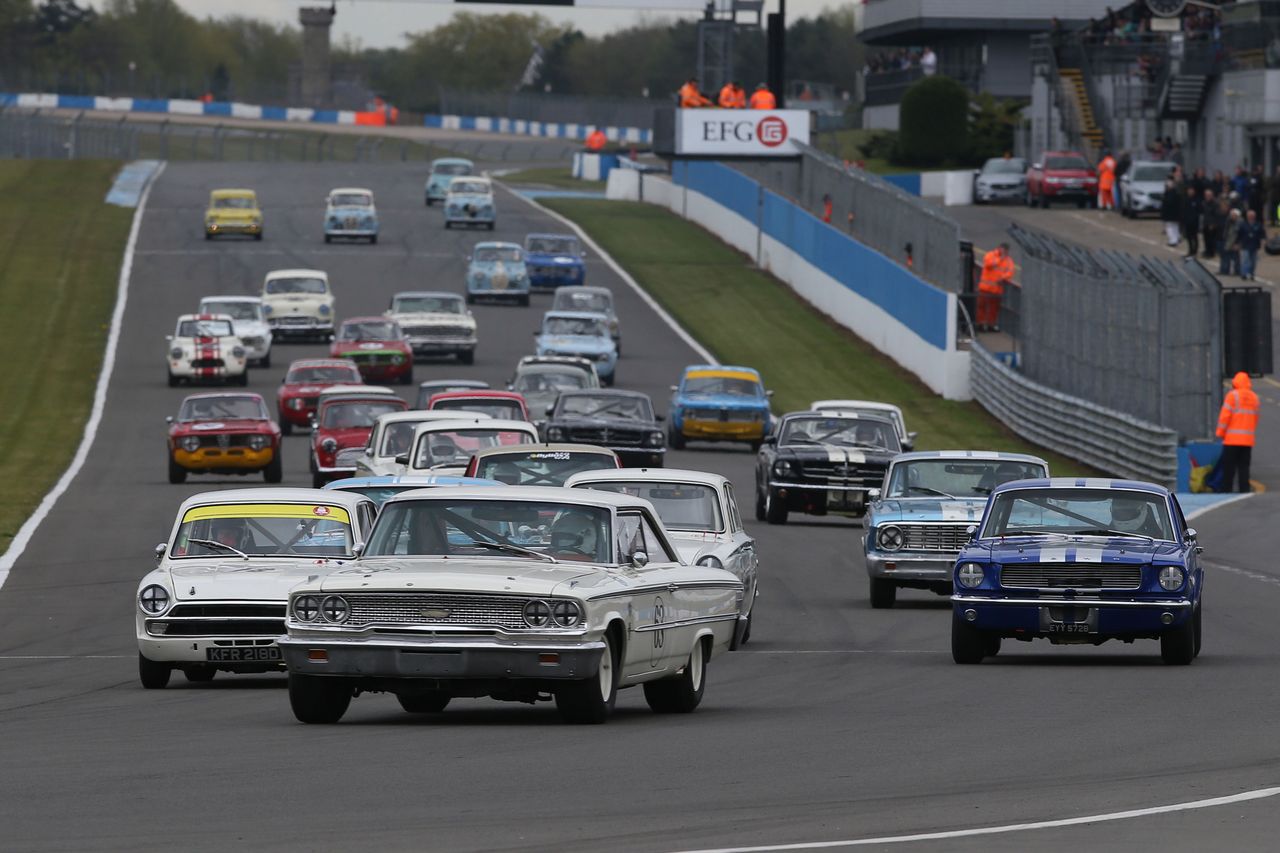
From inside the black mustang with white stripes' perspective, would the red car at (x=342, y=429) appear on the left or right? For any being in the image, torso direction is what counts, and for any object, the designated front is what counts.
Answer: on its right

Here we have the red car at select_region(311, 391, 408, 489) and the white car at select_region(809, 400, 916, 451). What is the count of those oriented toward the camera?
2

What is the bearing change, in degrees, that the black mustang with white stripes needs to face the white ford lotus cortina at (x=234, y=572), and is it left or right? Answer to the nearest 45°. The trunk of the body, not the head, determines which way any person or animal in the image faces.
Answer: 0° — it already faces it

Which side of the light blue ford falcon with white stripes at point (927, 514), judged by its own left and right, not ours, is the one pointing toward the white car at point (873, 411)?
back

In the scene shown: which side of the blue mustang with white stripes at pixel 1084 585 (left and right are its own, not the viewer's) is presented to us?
front

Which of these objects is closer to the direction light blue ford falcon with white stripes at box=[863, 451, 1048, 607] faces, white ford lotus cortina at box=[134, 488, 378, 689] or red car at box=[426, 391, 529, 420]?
the white ford lotus cortina

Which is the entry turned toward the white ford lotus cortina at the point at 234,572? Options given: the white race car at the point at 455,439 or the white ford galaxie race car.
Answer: the white race car

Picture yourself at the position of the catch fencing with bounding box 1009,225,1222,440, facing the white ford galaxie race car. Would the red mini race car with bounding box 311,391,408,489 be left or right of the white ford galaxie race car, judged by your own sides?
right

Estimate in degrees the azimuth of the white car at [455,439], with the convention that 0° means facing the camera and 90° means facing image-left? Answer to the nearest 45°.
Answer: approximately 0°

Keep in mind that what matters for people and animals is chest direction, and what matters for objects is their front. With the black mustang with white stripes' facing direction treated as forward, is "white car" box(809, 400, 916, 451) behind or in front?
behind

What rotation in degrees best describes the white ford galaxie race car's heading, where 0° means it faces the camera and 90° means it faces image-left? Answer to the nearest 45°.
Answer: approximately 45°

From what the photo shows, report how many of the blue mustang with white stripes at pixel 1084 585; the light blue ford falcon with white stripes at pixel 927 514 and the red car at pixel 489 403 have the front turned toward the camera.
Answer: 3

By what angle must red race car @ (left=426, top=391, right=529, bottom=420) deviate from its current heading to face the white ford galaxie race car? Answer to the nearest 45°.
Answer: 0° — it already faces it

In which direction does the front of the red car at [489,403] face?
toward the camera
